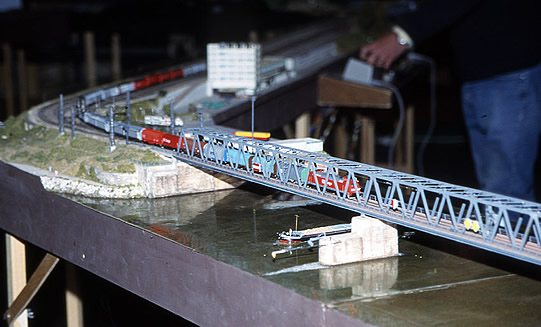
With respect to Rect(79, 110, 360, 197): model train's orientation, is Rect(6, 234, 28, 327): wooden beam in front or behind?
behind

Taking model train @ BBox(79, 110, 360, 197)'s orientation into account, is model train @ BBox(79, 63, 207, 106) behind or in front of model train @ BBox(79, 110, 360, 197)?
behind

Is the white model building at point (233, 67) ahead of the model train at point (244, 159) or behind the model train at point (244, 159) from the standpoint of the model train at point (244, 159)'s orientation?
behind

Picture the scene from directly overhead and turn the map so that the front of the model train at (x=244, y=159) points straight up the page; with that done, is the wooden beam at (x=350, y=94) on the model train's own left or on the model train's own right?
on the model train's own left

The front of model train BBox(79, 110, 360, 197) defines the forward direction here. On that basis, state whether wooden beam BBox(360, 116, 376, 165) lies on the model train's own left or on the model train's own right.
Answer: on the model train's own left

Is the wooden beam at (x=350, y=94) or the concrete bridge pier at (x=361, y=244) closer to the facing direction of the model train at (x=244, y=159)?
the concrete bridge pier

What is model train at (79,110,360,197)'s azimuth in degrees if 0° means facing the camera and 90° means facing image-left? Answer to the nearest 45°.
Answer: approximately 315°
